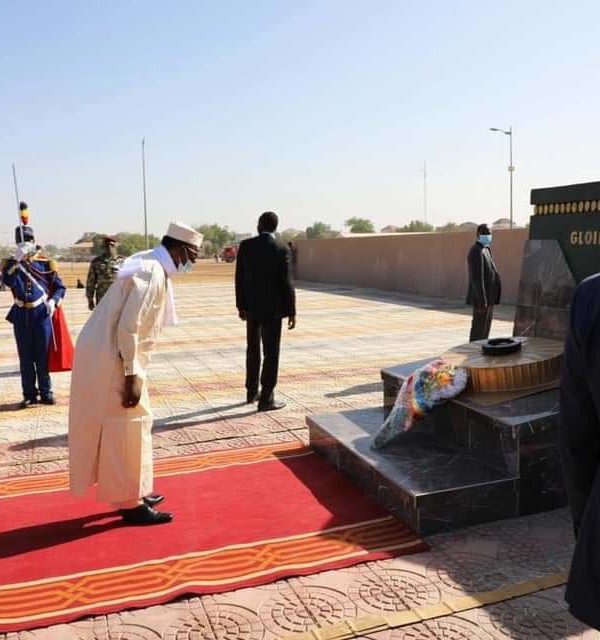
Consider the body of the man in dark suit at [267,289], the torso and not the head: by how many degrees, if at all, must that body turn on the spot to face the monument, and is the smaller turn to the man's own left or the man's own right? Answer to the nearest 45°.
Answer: approximately 90° to the man's own right

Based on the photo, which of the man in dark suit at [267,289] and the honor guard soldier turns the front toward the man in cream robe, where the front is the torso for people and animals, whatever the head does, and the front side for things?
the honor guard soldier

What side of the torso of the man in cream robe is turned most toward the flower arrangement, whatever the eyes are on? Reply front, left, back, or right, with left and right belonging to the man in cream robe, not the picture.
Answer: front

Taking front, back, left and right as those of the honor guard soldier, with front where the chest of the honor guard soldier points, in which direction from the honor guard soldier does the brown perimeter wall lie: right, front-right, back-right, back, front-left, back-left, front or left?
back-left

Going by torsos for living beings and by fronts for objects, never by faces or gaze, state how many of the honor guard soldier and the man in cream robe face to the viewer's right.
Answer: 1

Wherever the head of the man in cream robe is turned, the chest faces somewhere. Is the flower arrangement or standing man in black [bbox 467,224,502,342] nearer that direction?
the flower arrangement

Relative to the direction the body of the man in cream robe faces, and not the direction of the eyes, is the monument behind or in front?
in front

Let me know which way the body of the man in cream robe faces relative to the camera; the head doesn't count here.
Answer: to the viewer's right

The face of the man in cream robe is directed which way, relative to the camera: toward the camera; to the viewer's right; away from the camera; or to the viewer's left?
to the viewer's right

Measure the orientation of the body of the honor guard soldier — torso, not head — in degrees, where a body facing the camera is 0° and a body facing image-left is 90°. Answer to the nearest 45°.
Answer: approximately 0°
